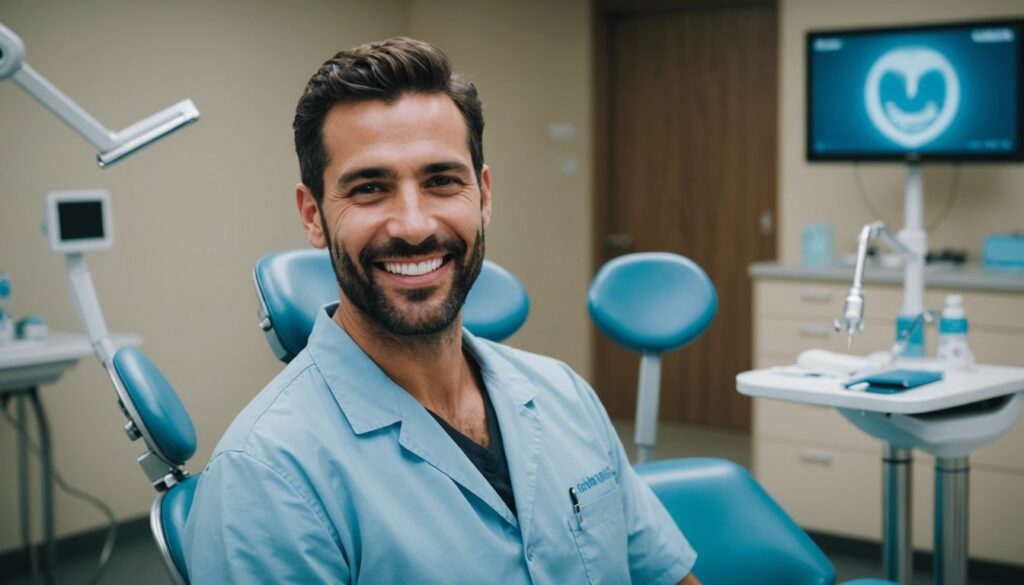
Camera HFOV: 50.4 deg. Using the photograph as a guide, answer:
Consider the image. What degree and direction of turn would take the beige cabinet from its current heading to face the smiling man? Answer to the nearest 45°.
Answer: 0° — it already faces them

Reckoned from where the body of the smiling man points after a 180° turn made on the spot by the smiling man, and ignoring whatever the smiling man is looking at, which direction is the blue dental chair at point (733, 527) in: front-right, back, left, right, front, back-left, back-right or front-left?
right

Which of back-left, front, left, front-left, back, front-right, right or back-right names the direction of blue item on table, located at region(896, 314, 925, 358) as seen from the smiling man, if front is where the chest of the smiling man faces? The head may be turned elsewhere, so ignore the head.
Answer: left

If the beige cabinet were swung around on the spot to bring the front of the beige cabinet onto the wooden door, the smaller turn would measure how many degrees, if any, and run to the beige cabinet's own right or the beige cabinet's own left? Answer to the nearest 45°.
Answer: approximately 135° to the beige cabinet's own right

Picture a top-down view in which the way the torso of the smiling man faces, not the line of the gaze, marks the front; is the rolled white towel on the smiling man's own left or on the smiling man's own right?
on the smiling man's own left

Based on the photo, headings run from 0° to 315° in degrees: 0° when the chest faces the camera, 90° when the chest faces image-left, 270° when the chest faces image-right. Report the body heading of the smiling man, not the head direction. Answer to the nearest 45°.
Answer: approximately 315°

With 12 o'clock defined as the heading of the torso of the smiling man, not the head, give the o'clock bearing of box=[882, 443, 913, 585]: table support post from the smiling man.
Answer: The table support post is roughly at 9 o'clock from the smiling man.

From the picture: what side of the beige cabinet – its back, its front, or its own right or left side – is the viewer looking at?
front

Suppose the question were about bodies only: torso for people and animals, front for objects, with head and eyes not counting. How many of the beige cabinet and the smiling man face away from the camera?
0

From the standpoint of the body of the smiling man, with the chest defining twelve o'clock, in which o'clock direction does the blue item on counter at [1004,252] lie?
The blue item on counter is roughly at 9 o'clock from the smiling man.

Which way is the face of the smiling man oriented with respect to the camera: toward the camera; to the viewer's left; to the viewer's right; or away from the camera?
toward the camera
